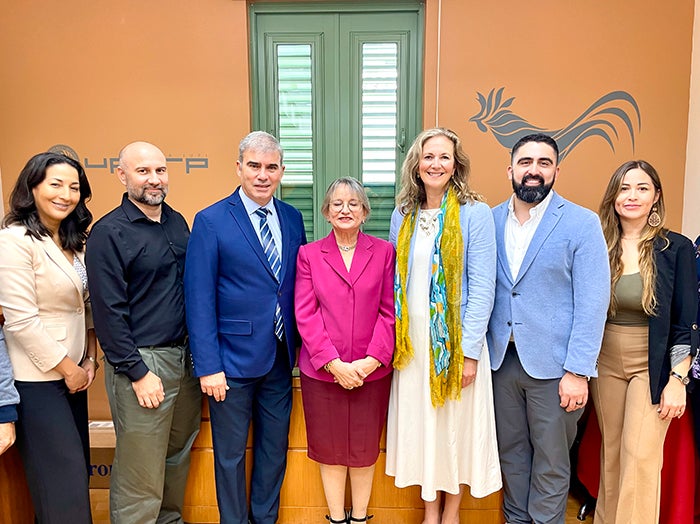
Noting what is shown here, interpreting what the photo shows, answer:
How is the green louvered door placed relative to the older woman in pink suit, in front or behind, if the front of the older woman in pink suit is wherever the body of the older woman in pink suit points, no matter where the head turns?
behind

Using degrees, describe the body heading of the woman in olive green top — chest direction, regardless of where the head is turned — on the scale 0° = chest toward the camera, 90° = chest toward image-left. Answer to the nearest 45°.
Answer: approximately 45°

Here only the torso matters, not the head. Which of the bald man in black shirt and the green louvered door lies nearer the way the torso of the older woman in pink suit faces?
the bald man in black shirt

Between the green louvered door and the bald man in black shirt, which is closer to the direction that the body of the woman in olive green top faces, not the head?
the bald man in black shirt

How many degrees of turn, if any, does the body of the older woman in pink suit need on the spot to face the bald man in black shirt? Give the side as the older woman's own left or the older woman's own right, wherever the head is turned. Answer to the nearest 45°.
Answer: approximately 90° to the older woman's own right

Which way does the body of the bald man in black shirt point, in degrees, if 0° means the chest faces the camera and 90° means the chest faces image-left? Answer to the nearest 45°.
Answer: approximately 315°

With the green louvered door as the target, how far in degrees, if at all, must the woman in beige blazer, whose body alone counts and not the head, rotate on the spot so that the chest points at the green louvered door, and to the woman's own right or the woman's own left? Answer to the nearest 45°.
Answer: approximately 90° to the woman's own left
